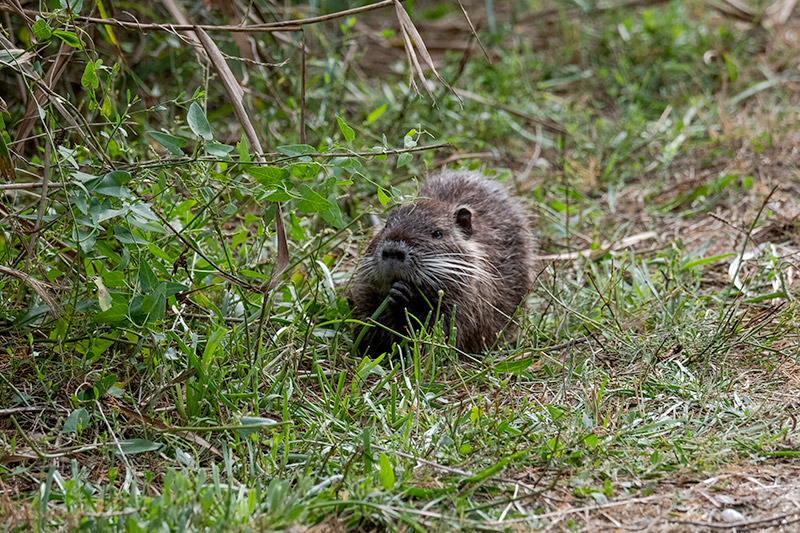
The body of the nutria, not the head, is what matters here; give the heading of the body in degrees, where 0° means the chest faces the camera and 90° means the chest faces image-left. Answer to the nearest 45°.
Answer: approximately 45°

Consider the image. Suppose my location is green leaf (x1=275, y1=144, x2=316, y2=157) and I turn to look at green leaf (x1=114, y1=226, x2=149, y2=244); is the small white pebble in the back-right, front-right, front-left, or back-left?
back-left

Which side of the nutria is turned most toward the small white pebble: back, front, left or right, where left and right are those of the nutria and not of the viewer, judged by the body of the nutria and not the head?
left

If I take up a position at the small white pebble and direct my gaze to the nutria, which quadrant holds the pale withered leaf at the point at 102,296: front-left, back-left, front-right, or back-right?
front-left

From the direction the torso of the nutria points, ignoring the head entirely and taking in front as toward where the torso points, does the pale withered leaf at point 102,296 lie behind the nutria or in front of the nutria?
in front

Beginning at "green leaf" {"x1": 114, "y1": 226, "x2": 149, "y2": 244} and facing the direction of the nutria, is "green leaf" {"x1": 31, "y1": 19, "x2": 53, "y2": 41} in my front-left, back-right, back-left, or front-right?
back-left

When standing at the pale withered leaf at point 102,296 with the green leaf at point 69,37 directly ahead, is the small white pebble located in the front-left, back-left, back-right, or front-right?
back-right
